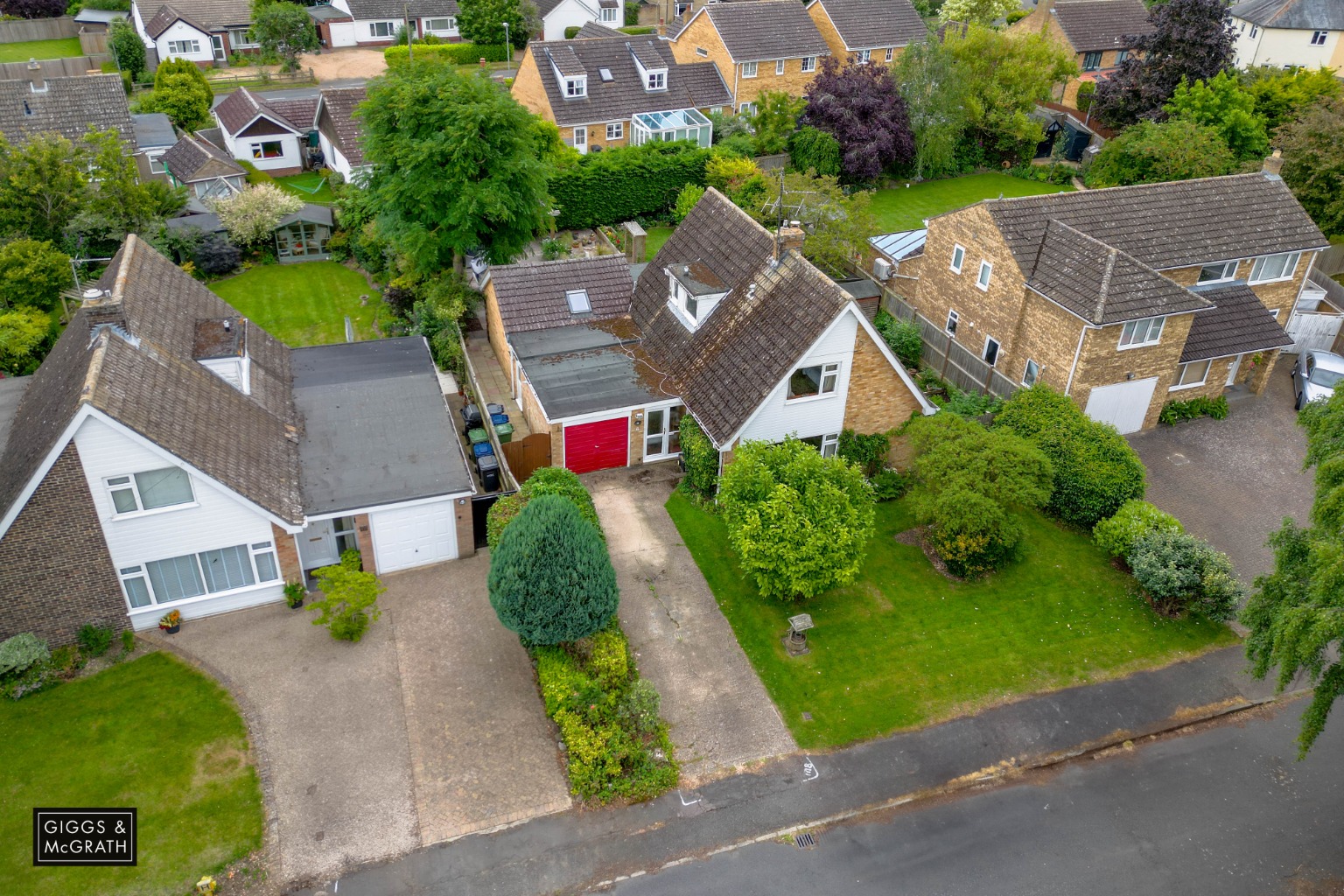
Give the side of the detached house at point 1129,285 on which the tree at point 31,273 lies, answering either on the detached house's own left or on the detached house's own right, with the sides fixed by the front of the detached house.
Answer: on the detached house's own right

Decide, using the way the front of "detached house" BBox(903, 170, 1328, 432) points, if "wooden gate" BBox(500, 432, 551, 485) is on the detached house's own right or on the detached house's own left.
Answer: on the detached house's own right

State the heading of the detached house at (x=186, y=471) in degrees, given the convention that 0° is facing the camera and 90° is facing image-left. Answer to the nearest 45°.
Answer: approximately 0°

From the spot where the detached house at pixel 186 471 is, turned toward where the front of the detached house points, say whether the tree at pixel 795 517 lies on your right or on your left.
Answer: on your left

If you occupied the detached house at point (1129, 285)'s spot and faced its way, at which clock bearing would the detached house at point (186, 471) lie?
the detached house at point (186, 471) is roughly at 3 o'clock from the detached house at point (1129, 285).

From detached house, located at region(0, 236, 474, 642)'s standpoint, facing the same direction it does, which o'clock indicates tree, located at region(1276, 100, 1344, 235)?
The tree is roughly at 9 o'clock from the detached house.

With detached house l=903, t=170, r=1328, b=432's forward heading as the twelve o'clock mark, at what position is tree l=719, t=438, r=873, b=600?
The tree is roughly at 2 o'clock from the detached house.

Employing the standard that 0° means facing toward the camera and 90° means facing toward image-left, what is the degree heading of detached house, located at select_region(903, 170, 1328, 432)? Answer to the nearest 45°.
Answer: approximately 315°

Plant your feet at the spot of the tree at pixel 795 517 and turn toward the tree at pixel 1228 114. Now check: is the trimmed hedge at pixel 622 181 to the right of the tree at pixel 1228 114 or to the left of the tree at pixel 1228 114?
left

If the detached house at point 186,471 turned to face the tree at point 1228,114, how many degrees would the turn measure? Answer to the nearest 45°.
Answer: approximately 90° to its left

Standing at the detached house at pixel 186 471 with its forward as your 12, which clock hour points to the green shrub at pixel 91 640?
The green shrub is roughly at 2 o'clock from the detached house.
